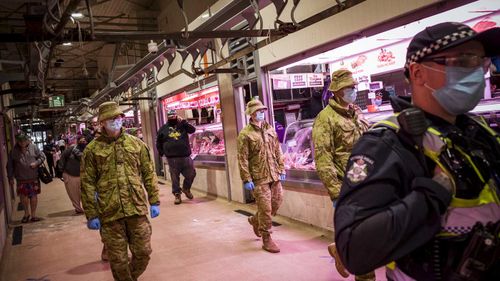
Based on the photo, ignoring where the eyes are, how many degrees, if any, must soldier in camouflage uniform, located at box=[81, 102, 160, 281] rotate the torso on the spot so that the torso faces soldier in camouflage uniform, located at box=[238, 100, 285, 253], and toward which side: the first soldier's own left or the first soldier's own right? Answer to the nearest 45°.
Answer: approximately 135° to the first soldier's own left

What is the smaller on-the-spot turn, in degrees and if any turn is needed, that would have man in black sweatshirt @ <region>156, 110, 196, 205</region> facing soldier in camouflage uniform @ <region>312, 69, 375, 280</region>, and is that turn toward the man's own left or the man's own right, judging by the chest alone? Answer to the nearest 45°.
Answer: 0° — they already face them

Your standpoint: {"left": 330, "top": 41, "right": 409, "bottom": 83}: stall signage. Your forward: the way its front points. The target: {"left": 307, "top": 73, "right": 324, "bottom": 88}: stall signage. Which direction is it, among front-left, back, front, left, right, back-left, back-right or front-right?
right

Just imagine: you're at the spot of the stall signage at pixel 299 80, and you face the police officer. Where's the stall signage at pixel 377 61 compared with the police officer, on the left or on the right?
left

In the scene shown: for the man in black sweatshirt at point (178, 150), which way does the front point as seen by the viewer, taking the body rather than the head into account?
toward the camera

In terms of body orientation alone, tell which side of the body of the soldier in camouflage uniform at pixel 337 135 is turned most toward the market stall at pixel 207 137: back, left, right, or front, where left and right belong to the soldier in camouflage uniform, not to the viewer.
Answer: back

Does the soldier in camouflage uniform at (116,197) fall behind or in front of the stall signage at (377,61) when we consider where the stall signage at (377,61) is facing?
in front

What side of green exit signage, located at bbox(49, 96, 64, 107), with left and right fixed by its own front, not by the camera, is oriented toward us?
front

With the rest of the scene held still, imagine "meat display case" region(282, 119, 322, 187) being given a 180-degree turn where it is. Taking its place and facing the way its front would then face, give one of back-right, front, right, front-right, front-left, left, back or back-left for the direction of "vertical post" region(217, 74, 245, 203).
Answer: left

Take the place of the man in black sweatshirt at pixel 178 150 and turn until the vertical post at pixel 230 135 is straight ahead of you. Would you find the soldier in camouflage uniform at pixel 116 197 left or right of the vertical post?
right

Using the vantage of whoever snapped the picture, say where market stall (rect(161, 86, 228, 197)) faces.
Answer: facing the viewer and to the left of the viewer

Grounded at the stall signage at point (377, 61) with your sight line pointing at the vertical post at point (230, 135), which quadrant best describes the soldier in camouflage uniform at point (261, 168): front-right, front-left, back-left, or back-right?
front-left

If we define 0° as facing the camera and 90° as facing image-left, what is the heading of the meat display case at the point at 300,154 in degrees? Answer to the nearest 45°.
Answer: approximately 45°
